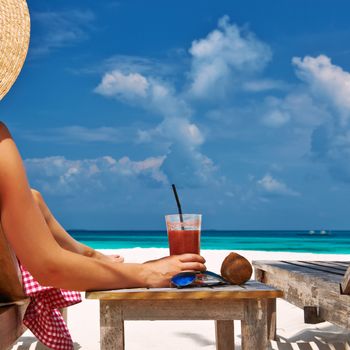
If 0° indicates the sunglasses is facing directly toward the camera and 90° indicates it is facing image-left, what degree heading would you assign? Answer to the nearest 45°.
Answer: approximately 45°

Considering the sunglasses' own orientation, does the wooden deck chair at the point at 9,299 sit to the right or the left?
on its right

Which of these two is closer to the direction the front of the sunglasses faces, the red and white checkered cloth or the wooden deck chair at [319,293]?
the red and white checkered cloth

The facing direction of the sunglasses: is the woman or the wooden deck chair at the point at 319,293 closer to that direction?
the woman

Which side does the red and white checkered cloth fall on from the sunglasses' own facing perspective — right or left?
on its right
